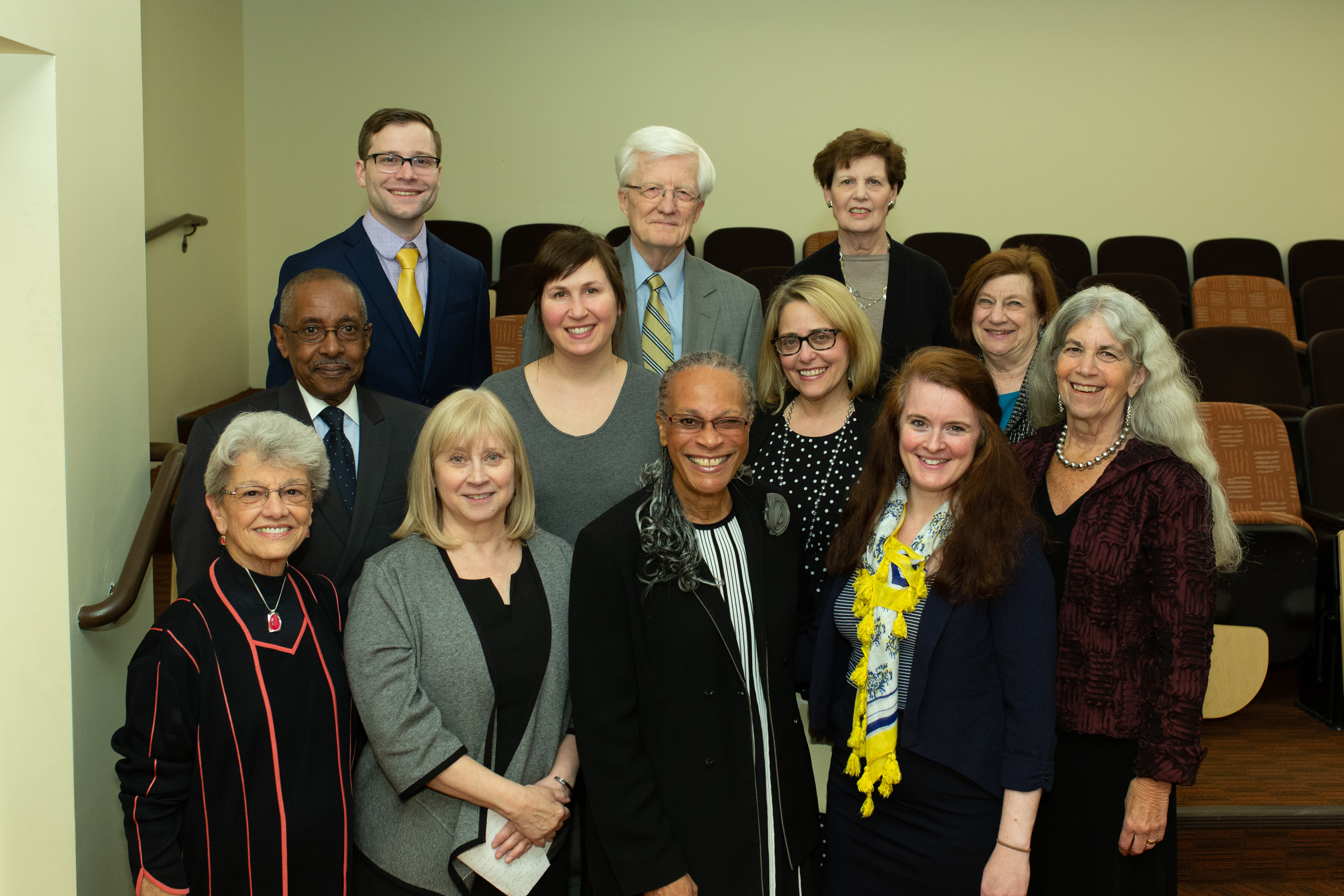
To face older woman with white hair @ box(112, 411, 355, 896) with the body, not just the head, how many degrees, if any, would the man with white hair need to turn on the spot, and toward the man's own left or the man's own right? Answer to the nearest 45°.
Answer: approximately 45° to the man's own right

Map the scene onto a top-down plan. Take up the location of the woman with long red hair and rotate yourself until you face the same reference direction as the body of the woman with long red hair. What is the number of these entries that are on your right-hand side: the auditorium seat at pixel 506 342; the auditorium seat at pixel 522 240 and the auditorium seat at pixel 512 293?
3

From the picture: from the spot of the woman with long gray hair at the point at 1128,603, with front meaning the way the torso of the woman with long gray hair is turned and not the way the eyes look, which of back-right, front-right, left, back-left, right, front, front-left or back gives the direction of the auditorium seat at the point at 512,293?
right

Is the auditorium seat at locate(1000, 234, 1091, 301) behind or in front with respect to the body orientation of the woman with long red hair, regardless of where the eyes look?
behind

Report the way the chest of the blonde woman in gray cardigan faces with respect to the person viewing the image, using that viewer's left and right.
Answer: facing the viewer and to the right of the viewer

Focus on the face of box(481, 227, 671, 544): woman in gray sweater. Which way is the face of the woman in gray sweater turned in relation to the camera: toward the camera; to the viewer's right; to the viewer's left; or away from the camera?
toward the camera

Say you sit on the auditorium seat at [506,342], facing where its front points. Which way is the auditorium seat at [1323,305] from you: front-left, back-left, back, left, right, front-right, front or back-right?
left

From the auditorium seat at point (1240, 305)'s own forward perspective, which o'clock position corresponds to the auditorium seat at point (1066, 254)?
the auditorium seat at point (1066, 254) is roughly at 3 o'clock from the auditorium seat at point (1240, 305).

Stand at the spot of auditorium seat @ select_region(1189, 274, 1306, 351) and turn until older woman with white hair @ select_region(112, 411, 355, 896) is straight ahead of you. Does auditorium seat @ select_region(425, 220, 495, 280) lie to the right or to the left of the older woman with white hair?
right

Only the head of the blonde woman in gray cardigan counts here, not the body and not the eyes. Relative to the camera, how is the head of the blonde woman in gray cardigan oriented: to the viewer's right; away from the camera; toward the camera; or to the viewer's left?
toward the camera

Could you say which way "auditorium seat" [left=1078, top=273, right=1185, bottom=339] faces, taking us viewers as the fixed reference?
facing the viewer

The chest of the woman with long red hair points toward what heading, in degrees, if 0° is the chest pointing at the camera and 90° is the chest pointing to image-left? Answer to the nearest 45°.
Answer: approximately 45°

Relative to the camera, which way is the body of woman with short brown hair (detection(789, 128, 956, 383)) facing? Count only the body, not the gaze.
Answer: toward the camera

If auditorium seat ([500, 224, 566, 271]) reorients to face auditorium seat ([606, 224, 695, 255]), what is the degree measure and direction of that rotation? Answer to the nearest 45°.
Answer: approximately 90° to its left

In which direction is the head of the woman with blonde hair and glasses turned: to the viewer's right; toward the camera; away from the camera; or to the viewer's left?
toward the camera

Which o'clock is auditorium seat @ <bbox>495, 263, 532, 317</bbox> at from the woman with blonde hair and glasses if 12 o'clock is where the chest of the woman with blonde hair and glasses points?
The auditorium seat is roughly at 5 o'clock from the woman with blonde hair and glasses.

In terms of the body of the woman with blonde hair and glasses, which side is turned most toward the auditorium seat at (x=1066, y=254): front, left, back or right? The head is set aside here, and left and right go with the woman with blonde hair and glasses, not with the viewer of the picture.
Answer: back
